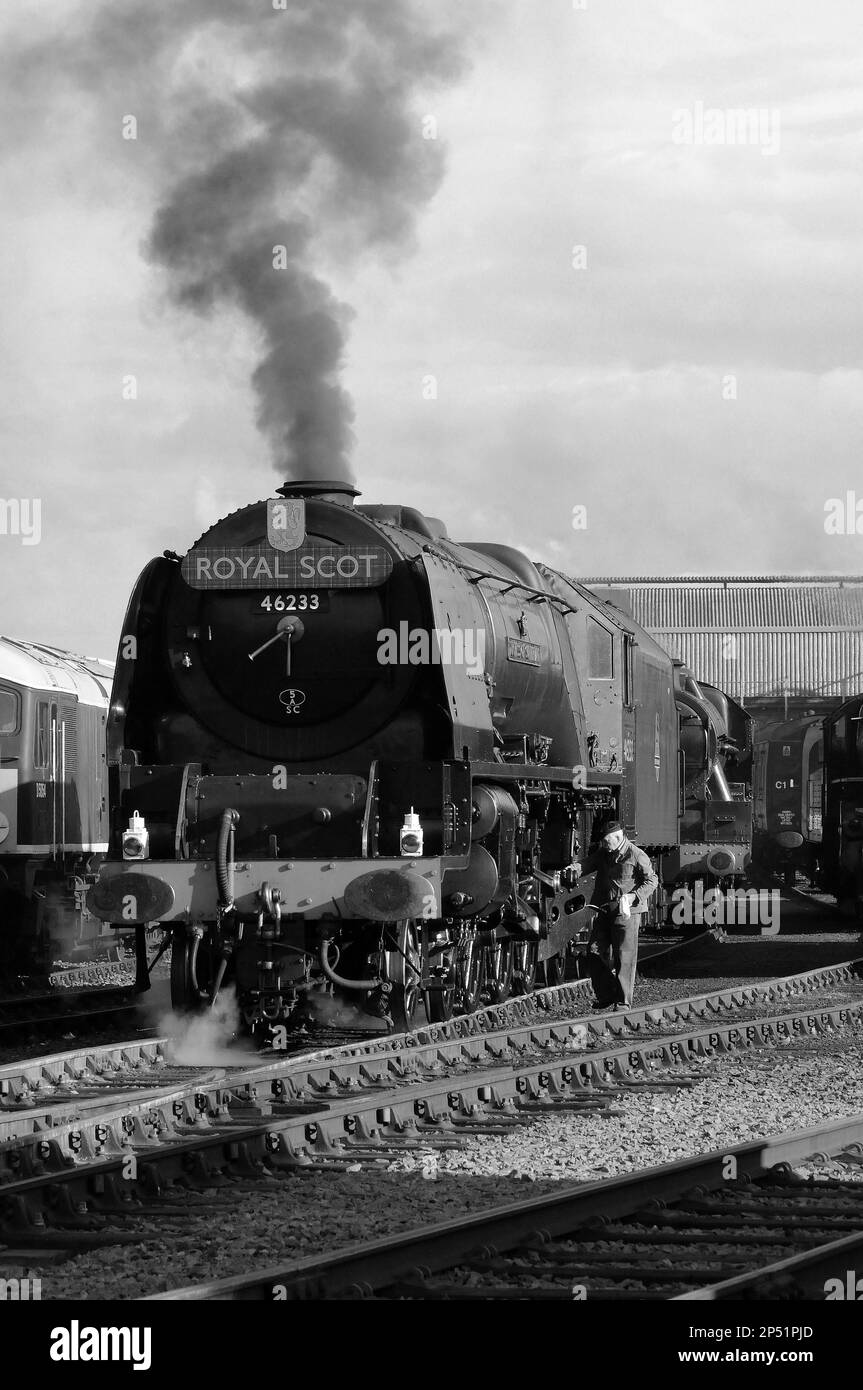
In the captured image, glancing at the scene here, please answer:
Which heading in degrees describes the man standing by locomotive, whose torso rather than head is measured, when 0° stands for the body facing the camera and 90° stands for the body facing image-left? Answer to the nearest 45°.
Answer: approximately 45°

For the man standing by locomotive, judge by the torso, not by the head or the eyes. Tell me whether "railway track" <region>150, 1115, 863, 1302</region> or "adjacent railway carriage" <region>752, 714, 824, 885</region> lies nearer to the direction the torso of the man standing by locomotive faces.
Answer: the railway track

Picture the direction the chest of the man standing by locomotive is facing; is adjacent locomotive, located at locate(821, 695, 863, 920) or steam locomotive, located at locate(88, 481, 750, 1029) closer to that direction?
the steam locomotive

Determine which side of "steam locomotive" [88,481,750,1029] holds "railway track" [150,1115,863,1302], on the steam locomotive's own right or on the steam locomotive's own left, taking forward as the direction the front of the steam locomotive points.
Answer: on the steam locomotive's own left

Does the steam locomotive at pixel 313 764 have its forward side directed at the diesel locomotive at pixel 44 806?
no

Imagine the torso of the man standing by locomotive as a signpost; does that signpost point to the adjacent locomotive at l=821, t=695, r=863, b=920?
no

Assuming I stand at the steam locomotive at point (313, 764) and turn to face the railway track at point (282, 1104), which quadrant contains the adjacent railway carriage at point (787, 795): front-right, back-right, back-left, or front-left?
back-left

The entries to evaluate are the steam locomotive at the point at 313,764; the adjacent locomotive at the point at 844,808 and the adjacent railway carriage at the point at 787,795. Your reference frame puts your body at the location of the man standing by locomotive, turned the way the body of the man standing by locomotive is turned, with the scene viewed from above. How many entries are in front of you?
1

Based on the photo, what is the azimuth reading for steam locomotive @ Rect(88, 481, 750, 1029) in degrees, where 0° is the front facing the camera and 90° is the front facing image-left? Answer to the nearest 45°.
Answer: approximately 45°

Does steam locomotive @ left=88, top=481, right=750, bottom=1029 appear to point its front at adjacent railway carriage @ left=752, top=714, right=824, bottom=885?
no

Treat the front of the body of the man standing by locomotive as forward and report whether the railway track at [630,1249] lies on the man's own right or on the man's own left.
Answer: on the man's own left

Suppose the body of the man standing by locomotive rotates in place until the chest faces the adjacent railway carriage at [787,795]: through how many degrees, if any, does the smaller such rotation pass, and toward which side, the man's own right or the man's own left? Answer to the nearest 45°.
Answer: approximately 135° to the man's own right

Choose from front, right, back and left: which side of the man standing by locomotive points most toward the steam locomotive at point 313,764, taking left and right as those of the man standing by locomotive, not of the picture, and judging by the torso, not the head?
front

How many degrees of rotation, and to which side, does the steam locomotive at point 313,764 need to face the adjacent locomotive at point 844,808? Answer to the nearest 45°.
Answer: approximately 180°

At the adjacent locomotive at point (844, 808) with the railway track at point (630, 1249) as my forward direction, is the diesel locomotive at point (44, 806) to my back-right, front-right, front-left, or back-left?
front-right
